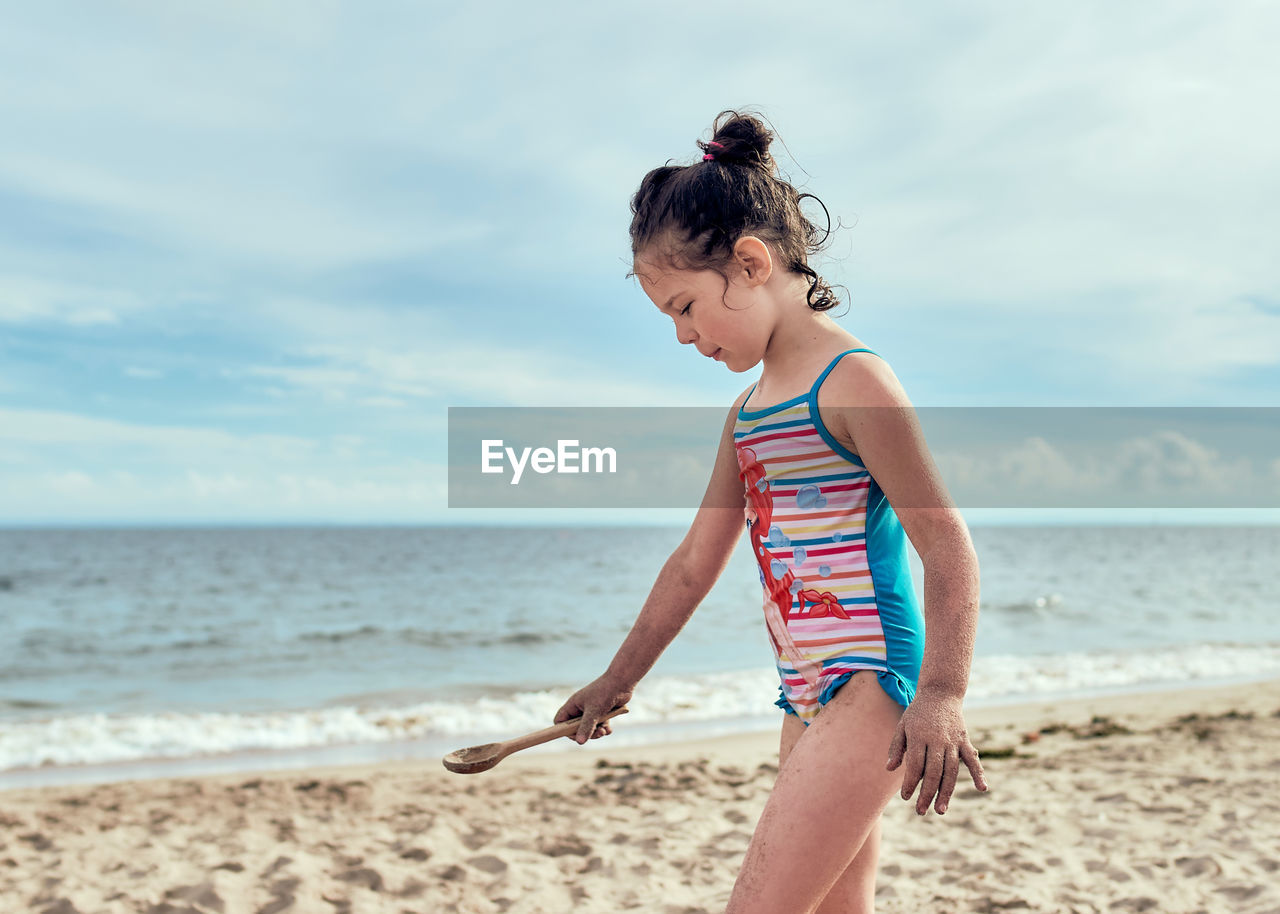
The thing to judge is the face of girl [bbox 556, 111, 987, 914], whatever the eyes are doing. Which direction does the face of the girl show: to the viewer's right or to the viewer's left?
to the viewer's left

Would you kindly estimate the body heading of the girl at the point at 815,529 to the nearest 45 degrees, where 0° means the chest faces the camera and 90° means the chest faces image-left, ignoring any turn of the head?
approximately 45°
